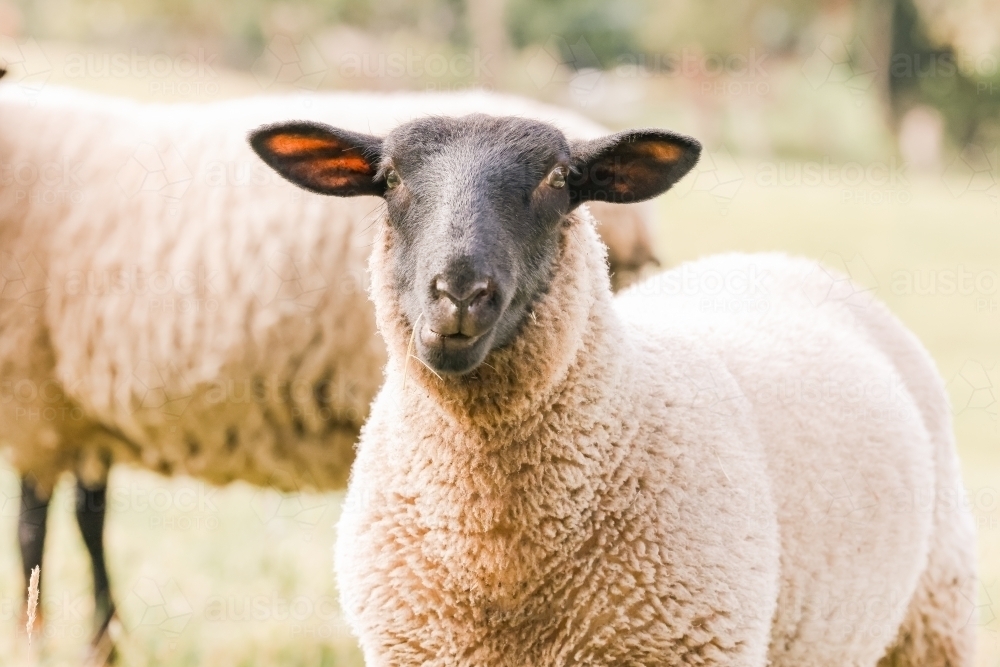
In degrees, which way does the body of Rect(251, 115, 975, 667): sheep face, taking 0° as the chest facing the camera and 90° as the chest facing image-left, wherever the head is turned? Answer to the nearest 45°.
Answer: approximately 45°

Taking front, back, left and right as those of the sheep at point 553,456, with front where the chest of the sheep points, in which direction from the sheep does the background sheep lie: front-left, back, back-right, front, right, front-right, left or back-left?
right
